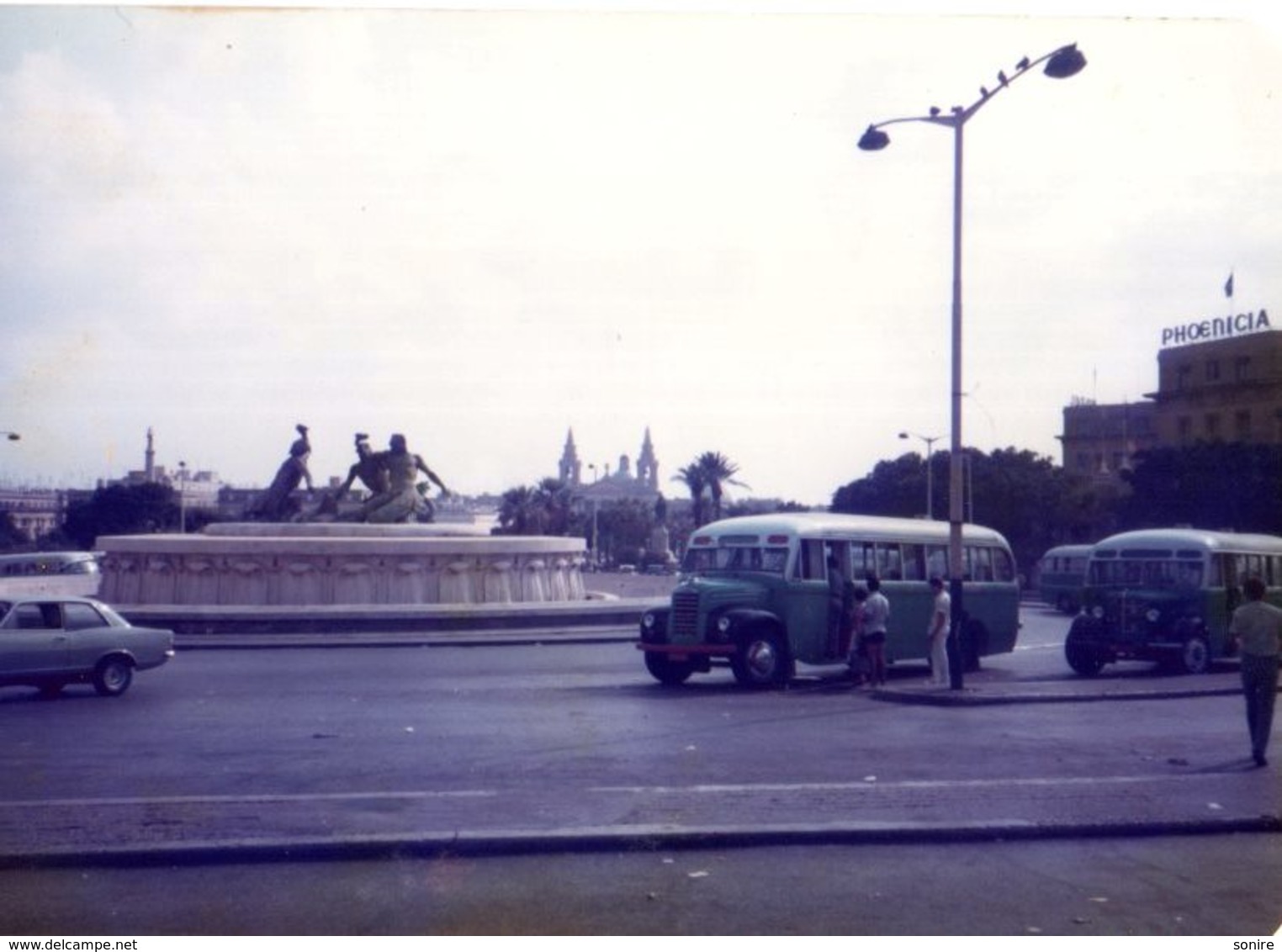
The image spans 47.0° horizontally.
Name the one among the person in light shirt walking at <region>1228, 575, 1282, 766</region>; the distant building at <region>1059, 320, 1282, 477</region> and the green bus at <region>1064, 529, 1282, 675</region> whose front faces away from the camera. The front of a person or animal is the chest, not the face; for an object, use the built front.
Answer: the person in light shirt walking

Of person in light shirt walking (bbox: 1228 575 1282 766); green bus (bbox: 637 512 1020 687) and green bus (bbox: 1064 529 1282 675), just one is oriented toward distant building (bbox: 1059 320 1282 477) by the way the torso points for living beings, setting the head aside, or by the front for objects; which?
the person in light shirt walking

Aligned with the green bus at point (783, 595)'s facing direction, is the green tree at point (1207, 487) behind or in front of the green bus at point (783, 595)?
behind

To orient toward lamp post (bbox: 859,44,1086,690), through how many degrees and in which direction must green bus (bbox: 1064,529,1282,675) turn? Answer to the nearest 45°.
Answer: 0° — it already faces it

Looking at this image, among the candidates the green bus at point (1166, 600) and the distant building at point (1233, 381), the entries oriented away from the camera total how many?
0

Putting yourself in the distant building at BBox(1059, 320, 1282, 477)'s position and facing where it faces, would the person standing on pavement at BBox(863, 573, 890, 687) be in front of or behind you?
in front

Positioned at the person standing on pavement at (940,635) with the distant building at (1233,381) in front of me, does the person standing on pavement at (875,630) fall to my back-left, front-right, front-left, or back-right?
back-left

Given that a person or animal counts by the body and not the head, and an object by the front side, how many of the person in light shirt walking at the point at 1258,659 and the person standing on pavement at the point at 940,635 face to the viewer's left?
1

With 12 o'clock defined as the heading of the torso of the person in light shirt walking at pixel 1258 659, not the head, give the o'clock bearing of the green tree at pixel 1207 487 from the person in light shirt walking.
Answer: The green tree is roughly at 12 o'clock from the person in light shirt walking.

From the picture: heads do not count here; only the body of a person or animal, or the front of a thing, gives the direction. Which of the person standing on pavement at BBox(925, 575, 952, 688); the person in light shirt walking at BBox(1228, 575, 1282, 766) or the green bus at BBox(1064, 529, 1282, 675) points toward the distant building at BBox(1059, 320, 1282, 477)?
the person in light shirt walking at BBox(1228, 575, 1282, 766)

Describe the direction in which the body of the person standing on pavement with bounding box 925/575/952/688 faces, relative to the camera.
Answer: to the viewer's left

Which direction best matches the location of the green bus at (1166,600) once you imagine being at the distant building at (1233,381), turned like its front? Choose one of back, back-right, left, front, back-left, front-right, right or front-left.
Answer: front-left

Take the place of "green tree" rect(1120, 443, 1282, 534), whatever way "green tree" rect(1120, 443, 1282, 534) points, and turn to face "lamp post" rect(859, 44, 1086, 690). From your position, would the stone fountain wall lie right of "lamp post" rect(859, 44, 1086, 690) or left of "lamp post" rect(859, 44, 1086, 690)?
right

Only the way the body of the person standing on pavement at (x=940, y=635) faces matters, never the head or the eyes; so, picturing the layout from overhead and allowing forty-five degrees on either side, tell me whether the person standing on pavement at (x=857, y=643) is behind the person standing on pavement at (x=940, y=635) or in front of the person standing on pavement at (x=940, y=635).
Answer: in front

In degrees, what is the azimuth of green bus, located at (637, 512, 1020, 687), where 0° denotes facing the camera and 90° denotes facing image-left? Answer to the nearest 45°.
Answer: approximately 45°

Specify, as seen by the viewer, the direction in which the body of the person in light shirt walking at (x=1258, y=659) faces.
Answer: away from the camera

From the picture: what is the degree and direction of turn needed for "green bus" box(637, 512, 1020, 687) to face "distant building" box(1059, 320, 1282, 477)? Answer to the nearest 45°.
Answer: approximately 180°

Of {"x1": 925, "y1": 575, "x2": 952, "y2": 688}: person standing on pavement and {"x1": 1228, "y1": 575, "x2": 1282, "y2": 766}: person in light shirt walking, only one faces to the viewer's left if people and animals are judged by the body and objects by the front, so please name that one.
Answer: {"x1": 925, "y1": 575, "x2": 952, "y2": 688}: person standing on pavement
